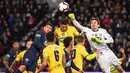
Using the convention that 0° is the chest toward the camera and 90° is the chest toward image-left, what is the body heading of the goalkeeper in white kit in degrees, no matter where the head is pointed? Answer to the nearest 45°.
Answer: approximately 0°
